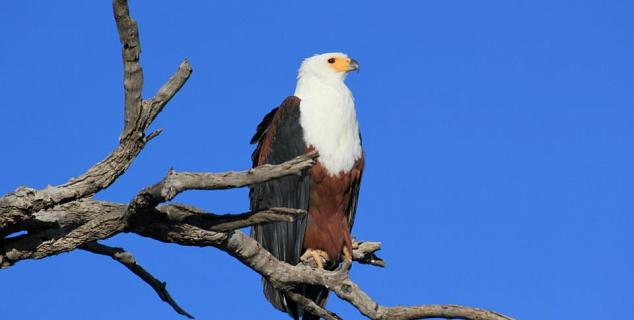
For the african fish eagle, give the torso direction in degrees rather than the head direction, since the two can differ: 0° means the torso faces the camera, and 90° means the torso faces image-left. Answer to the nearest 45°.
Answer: approximately 315°
